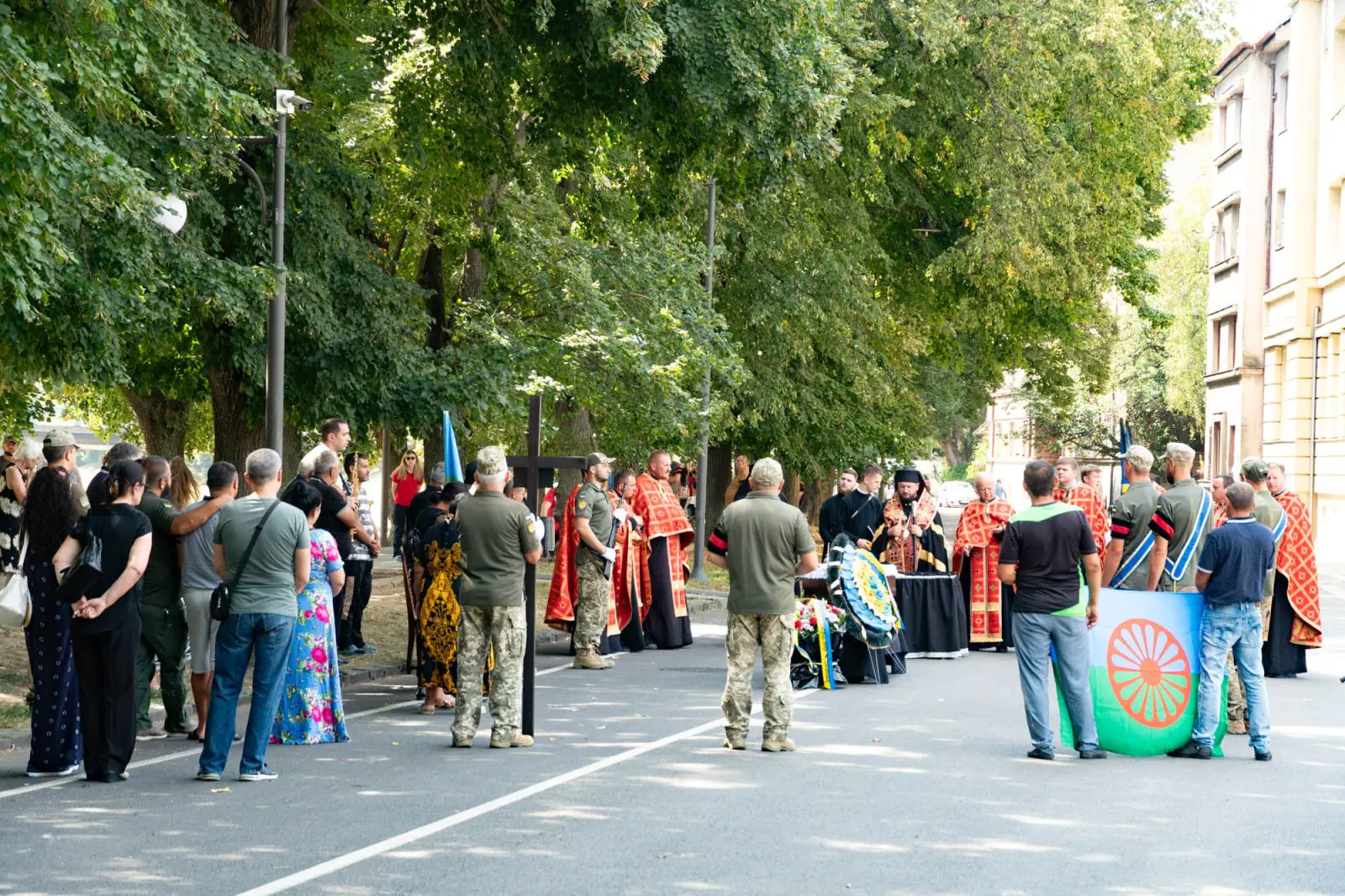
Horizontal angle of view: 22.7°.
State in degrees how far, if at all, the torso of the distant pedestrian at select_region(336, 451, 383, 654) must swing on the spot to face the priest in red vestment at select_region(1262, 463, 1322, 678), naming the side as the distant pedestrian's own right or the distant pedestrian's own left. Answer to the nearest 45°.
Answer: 0° — they already face them

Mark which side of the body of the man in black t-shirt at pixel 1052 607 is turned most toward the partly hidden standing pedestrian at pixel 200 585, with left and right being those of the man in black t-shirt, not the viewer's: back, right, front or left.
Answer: left

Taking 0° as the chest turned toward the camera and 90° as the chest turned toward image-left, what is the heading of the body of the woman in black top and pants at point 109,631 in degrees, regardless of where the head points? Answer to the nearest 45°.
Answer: approximately 225°

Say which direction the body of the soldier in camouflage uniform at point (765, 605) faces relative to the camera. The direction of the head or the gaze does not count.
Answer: away from the camera

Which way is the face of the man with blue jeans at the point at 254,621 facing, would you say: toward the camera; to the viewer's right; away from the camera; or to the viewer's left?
away from the camera

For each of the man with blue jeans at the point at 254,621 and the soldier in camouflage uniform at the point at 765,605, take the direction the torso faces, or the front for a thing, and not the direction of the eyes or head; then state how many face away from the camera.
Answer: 2

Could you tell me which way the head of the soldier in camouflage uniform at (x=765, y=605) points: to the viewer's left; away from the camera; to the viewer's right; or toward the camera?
away from the camera

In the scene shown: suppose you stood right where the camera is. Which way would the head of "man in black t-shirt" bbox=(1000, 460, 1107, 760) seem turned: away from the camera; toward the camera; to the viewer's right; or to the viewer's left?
away from the camera

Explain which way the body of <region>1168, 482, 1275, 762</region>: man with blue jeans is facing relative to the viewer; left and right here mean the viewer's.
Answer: facing away from the viewer and to the left of the viewer

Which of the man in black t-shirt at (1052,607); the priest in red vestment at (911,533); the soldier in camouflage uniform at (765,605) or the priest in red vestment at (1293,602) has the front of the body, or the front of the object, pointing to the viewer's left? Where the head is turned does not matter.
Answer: the priest in red vestment at (1293,602)

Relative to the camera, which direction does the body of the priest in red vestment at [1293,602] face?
to the viewer's left
